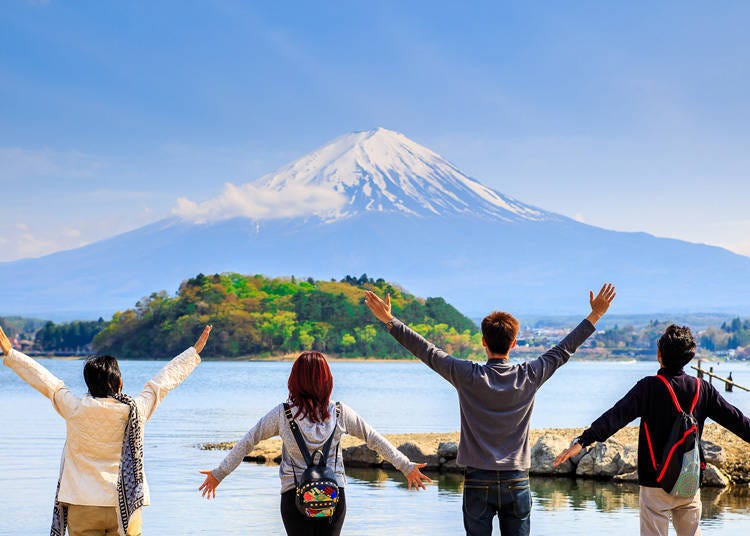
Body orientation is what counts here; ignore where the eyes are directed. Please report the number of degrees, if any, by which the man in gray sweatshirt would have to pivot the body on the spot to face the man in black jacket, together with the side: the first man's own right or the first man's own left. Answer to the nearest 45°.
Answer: approximately 45° to the first man's own right

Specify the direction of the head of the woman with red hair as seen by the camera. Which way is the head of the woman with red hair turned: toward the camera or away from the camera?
away from the camera

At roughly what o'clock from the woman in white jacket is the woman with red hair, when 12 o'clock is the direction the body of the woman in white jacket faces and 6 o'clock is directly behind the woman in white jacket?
The woman with red hair is roughly at 4 o'clock from the woman in white jacket.

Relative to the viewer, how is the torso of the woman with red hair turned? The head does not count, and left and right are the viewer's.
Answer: facing away from the viewer

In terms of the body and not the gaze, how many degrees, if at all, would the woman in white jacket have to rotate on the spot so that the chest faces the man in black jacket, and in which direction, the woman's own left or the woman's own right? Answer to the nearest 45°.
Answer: approximately 90° to the woman's own right

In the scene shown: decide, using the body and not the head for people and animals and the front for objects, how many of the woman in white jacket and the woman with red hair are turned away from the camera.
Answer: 2

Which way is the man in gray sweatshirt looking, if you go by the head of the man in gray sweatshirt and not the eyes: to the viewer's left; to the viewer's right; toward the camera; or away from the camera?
away from the camera

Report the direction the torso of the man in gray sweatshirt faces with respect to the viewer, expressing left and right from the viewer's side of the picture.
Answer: facing away from the viewer

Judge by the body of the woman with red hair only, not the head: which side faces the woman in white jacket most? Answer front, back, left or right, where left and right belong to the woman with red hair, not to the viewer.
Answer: left

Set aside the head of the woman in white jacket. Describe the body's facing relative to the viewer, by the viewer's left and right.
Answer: facing away from the viewer

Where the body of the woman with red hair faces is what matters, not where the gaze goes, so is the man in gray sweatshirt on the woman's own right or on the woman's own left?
on the woman's own right
